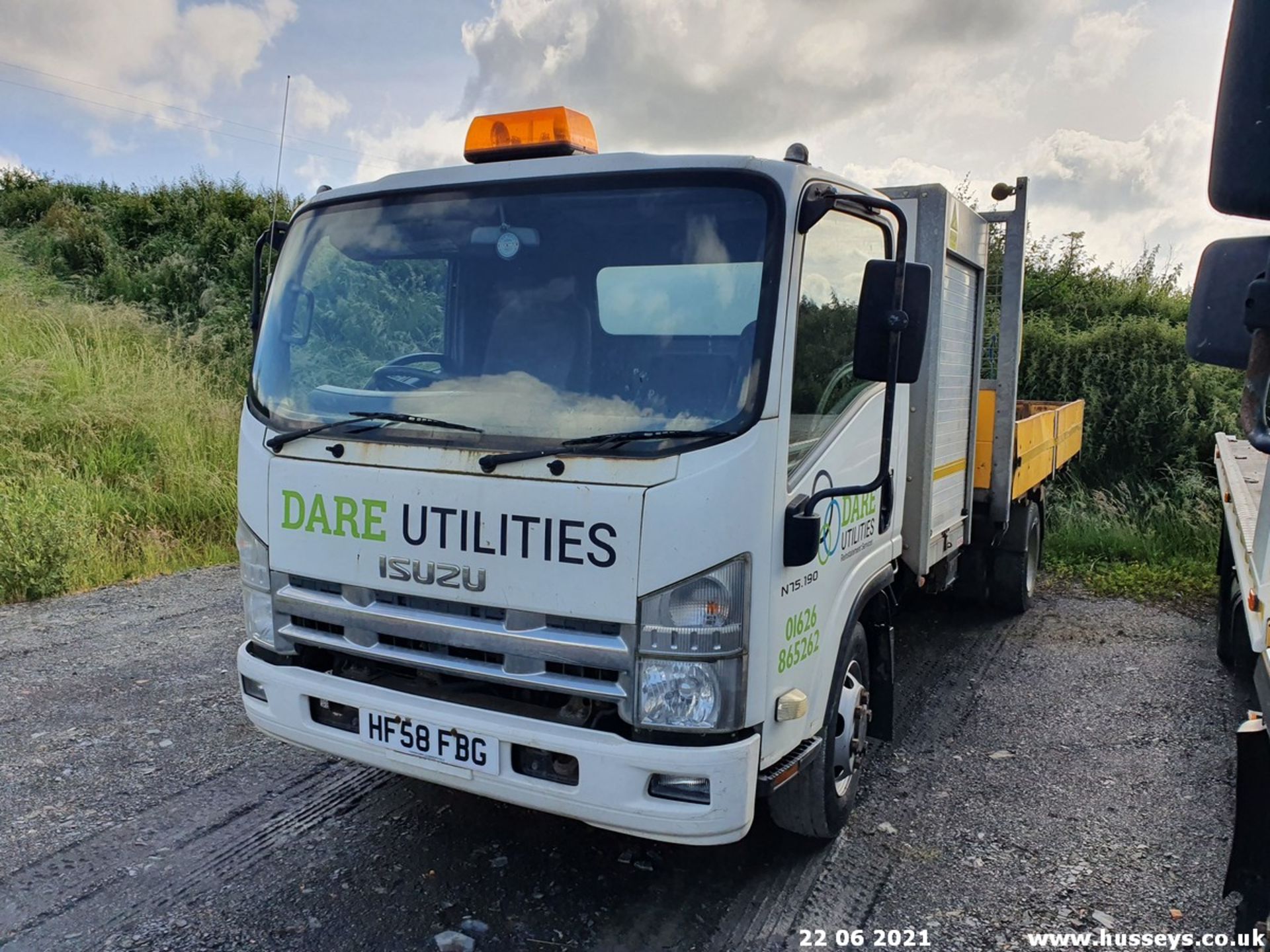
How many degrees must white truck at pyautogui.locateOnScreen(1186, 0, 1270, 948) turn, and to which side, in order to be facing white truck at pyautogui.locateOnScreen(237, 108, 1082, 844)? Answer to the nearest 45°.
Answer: approximately 135° to its right

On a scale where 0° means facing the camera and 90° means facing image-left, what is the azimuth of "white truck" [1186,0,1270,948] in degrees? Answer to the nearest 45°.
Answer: approximately 315°

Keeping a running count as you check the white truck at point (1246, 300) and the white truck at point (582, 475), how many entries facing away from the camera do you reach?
0

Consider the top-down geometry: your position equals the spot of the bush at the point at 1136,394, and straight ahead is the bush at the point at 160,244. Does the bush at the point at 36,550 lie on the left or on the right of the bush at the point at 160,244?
left

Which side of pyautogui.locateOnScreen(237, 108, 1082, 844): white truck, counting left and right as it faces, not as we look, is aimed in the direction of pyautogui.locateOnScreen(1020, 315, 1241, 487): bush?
back

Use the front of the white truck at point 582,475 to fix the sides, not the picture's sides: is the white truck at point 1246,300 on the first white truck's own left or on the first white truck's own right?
on the first white truck's own left

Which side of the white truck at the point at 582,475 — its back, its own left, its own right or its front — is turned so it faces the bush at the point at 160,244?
right

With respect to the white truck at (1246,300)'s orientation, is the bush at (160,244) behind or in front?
behind

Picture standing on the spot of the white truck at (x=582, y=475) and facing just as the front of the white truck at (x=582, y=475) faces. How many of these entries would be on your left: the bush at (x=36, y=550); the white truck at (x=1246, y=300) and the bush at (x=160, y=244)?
1

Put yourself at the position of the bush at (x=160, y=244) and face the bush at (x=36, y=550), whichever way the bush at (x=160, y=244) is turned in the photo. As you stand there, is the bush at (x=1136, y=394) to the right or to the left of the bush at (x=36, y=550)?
left
